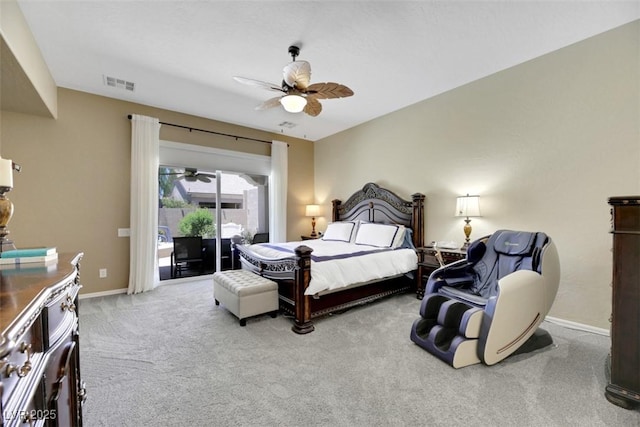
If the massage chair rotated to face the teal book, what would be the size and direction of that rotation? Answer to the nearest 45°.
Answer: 0° — it already faces it

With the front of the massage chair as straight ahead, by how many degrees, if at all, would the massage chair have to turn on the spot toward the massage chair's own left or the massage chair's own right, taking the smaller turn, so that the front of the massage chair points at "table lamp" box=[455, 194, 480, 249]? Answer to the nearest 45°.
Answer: approximately 135° to the massage chair's own right

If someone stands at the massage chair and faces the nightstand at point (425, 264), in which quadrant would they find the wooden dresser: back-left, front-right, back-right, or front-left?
back-left

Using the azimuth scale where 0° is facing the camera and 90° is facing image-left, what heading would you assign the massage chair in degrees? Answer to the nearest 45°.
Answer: approximately 45°

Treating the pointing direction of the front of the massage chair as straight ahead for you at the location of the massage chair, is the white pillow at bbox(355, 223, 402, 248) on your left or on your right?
on your right

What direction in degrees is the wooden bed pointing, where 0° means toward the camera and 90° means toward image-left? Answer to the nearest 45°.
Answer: approximately 45°

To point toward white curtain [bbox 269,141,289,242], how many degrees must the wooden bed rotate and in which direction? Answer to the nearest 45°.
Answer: approximately 90° to its right

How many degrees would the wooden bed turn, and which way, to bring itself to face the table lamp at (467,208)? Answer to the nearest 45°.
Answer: approximately 135° to its left

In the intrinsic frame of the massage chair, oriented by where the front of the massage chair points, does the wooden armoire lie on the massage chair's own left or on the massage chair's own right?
on the massage chair's own left

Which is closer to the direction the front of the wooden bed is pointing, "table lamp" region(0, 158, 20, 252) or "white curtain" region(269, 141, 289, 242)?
the table lamp
